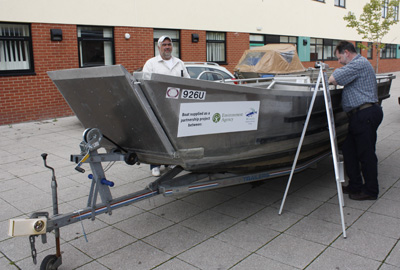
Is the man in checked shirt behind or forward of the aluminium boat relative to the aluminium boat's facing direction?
behind

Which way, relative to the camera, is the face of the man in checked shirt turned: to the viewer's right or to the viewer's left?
to the viewer's left

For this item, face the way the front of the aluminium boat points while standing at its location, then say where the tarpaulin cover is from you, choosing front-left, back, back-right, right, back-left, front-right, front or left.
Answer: back-right

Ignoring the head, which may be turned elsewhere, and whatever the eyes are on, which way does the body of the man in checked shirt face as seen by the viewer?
to the viewer's left

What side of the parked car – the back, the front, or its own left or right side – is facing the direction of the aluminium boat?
left

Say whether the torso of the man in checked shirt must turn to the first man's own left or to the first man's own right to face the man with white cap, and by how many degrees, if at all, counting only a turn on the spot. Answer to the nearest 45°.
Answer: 0° — they already face them

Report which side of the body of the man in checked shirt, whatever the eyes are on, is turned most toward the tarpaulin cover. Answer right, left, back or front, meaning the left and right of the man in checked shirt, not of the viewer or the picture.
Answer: right

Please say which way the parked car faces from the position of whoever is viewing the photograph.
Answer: facing to the left of the viewer

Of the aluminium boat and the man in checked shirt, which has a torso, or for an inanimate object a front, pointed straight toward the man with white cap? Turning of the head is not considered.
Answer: the man in checked shirt
